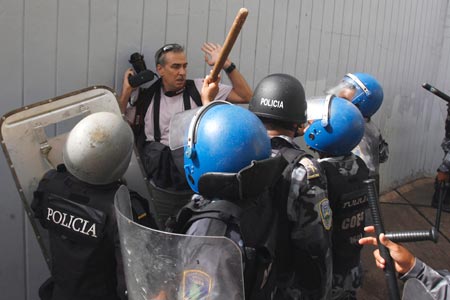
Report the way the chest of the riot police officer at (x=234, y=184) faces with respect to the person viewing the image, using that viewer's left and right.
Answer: facing away from the viewer and to the left of the viewer

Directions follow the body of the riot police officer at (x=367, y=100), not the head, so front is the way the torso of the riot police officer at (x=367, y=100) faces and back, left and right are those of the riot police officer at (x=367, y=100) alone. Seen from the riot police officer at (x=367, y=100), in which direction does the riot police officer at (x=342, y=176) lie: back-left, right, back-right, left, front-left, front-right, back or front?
left

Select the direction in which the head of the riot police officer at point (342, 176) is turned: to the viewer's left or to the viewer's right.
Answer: to the viewer's left

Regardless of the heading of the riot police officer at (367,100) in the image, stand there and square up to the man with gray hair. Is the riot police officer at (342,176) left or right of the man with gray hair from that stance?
left

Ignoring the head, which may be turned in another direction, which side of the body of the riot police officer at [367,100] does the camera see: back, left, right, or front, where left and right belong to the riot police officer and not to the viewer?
left

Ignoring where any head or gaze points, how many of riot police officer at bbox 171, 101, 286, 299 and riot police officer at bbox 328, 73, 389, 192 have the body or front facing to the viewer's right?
0

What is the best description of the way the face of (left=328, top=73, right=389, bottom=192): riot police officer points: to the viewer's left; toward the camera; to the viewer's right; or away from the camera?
to the viewer's left

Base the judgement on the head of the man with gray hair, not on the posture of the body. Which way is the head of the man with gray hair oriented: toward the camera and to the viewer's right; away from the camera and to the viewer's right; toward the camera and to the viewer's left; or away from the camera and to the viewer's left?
toward the camera and to the viewer's right

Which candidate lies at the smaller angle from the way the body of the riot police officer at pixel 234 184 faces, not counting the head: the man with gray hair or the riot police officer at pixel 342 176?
the man with gray hair

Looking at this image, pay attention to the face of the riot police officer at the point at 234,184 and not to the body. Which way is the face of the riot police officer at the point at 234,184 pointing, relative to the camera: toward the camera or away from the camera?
away from the camera

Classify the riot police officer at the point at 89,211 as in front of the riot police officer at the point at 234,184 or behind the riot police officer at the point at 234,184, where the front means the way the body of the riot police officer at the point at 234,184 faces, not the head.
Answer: in front
